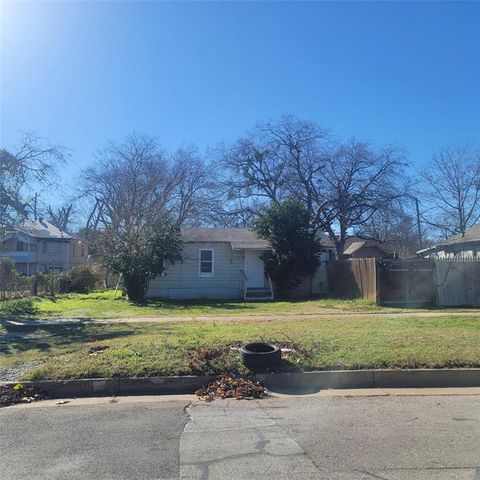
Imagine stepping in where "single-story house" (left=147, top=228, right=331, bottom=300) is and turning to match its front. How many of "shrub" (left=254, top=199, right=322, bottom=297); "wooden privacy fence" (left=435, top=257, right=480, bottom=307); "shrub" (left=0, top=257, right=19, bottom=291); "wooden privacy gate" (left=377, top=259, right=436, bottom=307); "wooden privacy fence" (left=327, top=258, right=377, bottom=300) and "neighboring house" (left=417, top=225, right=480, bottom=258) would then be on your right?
1

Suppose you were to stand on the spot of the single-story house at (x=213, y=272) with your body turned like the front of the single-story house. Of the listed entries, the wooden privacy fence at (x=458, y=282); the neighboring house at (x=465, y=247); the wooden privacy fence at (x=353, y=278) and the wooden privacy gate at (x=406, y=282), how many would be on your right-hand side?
0

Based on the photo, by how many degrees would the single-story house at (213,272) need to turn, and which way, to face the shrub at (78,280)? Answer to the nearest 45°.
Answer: approximately 135° to its right

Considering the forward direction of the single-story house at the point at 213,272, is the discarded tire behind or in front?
in front

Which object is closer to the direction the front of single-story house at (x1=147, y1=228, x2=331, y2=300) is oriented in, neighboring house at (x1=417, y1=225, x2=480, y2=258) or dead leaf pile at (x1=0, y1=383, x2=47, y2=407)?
the dead leaf pile

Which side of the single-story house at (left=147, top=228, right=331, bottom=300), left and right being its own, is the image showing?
front

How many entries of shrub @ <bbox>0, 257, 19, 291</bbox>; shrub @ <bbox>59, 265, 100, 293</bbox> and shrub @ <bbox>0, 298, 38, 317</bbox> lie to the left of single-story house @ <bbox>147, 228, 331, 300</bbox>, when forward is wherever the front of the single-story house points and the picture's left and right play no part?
0

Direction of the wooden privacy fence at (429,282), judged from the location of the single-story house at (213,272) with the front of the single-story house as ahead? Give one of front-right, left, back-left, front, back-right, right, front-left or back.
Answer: front-left

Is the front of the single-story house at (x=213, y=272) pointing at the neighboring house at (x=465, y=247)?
no

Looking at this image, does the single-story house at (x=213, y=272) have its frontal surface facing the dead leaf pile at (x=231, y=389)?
yes

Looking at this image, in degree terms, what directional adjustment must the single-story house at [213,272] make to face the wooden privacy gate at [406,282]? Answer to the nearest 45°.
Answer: approximately 45° to its left

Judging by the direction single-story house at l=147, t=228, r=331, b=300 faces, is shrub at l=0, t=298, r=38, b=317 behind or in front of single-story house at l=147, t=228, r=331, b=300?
in front

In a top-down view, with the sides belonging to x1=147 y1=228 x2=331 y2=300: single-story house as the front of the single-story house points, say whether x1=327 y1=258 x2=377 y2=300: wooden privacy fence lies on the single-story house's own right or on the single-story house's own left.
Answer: on the single-story house's own left

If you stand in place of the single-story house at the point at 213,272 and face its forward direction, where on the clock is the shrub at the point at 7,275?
The shrub is roughly at 3 o'clock from the single-story house.

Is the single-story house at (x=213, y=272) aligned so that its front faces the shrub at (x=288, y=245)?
no

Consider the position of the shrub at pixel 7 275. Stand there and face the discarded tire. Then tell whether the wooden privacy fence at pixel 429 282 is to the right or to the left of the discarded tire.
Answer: left

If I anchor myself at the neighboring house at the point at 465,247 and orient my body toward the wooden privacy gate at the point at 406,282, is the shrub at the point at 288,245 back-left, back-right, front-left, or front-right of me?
front-right

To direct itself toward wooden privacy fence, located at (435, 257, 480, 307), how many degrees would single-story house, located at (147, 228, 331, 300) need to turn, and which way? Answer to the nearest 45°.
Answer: approximately 45° to its left
